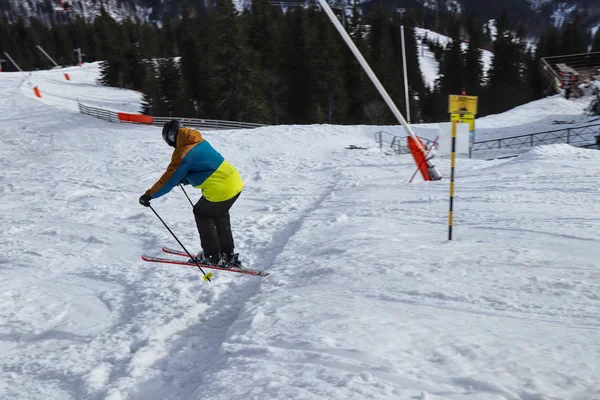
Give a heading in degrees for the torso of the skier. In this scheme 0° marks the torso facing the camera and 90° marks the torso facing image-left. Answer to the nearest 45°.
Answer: approximately 90°

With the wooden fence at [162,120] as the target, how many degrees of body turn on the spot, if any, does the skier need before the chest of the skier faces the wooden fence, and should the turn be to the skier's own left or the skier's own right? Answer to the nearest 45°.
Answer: approximately 90° to the skier's own right

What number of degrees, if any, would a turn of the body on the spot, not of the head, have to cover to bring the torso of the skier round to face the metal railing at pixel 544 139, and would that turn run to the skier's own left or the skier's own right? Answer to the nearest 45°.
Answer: approximately 135° to the skier's own right

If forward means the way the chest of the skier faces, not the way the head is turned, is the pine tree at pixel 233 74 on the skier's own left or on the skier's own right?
on the skier's own right
